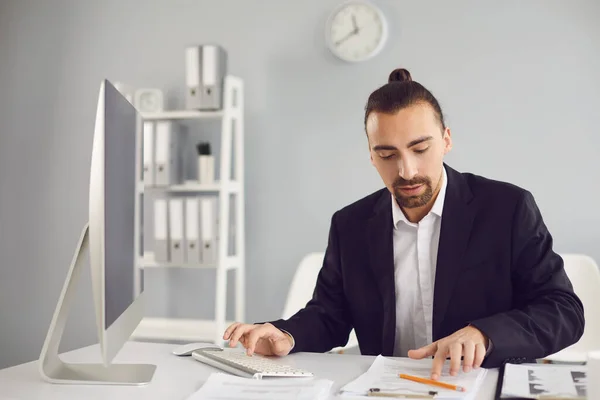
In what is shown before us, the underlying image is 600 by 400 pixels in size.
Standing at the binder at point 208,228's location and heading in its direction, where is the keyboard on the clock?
The keyboard is roughly at 12 o'clock from the binder.

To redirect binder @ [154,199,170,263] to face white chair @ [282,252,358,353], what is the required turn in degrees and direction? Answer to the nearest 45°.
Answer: approximately 45° to its left

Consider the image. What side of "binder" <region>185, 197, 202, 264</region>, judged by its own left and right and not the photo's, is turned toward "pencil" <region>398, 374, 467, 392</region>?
front

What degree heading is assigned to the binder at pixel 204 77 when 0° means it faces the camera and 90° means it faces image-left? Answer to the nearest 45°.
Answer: approximately 0°

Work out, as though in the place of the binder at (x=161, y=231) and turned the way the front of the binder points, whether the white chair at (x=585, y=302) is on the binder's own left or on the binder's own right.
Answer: on the binder's own left

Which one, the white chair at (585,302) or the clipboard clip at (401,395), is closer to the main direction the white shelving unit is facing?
the clipboard clip

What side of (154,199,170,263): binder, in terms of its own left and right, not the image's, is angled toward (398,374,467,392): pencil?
front
